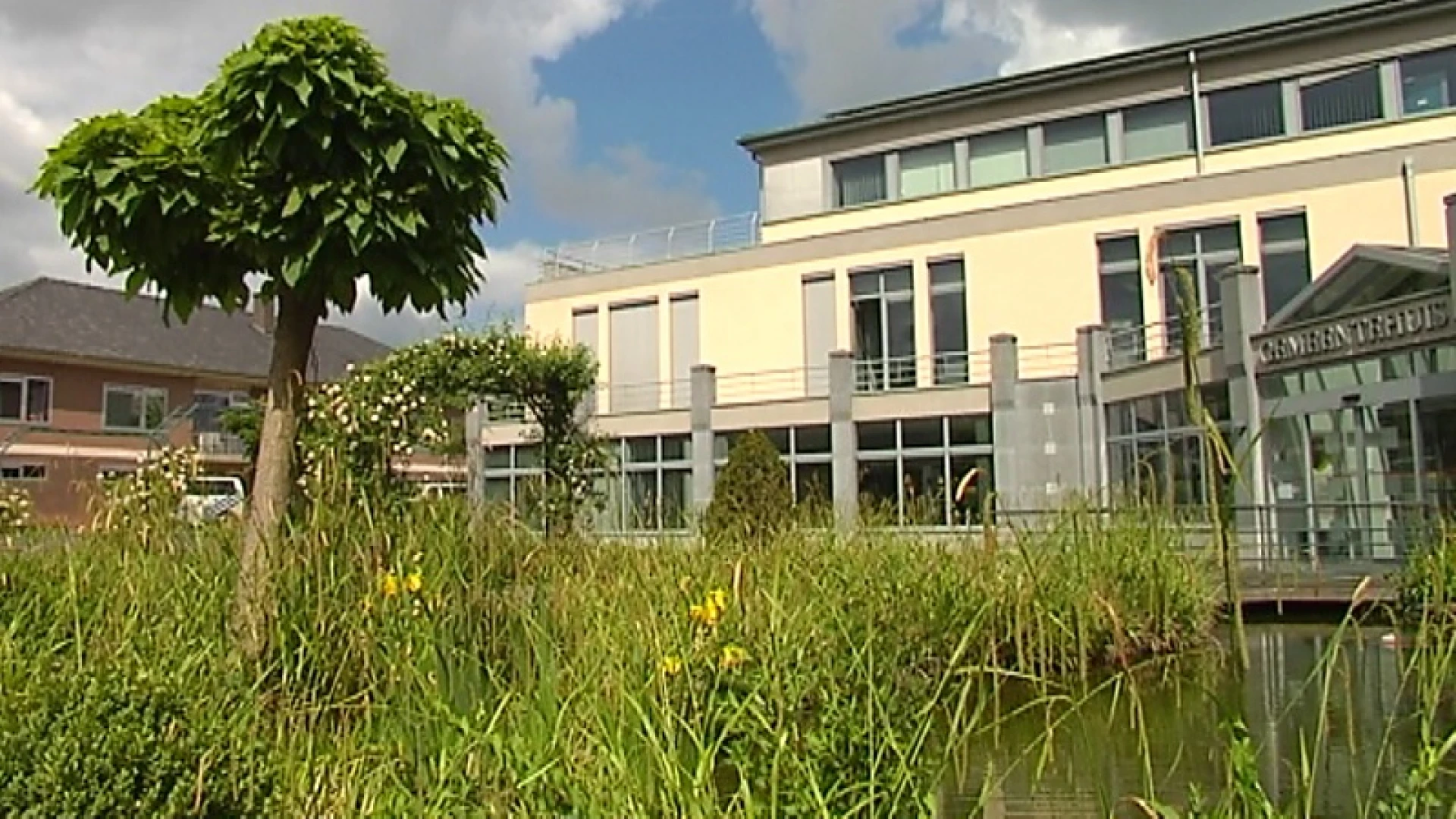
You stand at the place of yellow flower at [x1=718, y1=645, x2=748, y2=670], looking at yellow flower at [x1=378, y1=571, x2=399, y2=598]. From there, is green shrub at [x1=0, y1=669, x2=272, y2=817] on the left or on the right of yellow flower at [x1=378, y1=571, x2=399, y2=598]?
left

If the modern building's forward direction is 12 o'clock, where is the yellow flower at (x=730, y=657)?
The yellow flower is roughly at 11 o'clock from the modern building.

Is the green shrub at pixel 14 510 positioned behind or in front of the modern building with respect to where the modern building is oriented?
in front

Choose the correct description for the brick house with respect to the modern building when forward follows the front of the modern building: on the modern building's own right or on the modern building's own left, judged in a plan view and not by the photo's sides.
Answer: on the modern building's own right
